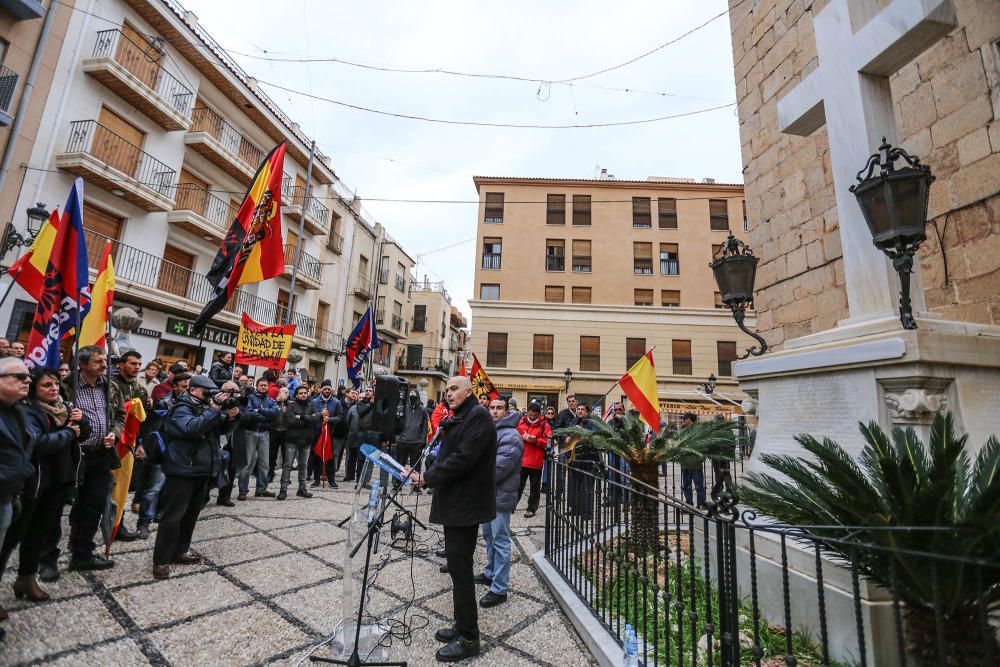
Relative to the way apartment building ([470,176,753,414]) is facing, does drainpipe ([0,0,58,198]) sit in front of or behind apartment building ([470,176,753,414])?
in front

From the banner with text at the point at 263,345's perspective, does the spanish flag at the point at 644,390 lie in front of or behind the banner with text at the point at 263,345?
in front

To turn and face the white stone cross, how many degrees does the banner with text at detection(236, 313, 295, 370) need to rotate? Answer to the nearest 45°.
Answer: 0° — it already faces it

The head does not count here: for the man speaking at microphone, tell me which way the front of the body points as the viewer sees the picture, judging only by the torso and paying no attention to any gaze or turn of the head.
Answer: to the viewer's left

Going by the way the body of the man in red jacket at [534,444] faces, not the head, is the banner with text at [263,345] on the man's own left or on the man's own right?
on the man's own right

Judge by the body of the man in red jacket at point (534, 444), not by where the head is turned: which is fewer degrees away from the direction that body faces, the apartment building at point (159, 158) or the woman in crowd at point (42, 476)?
the woman in crowd

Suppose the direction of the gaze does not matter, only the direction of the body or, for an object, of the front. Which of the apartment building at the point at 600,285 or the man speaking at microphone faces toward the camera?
the apartment building

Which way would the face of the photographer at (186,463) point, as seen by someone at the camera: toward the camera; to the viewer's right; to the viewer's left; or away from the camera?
to the viewer's right

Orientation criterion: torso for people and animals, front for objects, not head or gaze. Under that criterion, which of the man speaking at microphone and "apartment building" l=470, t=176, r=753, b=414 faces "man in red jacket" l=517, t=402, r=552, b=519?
the apartment building

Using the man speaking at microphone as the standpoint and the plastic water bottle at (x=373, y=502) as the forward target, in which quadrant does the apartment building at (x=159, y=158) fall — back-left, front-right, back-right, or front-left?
front-right

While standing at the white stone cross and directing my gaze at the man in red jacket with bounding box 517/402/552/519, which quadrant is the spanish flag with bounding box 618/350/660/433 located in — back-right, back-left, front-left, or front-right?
front-right

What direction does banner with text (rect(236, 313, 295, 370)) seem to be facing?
toward the camera

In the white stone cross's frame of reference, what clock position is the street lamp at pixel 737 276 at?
The street lamp is roughly at 3 o'clock from the white stone cross.

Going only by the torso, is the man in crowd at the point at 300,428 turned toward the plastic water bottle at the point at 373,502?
yes

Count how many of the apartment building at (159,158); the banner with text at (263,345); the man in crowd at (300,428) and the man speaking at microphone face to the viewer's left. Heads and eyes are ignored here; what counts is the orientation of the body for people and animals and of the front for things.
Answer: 1

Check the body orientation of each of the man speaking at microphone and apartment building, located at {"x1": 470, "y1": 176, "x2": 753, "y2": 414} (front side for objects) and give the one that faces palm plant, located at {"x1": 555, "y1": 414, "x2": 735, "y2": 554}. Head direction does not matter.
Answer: the apartment building

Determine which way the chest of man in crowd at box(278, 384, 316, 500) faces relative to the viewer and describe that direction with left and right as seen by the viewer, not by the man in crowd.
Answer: facing the viewer

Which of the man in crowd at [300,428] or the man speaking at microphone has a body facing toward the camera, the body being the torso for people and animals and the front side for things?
the man in crowd

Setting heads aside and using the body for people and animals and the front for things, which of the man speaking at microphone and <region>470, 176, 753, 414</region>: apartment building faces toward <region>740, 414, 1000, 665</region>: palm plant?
the apartment building
